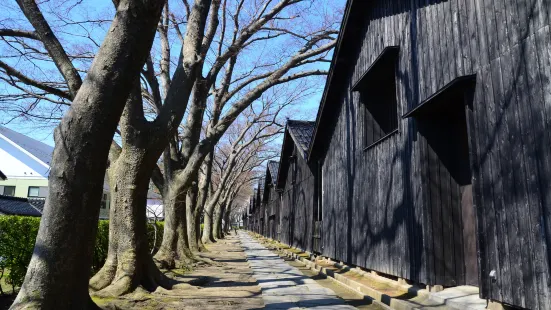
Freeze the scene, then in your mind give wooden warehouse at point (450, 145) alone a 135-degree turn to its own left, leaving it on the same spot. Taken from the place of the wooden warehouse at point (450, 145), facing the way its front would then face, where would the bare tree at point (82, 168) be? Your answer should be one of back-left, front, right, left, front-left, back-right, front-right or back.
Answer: back-right

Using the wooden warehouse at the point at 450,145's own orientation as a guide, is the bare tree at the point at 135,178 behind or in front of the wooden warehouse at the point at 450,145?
in front

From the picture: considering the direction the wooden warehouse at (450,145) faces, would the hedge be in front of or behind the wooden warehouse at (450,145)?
in front
